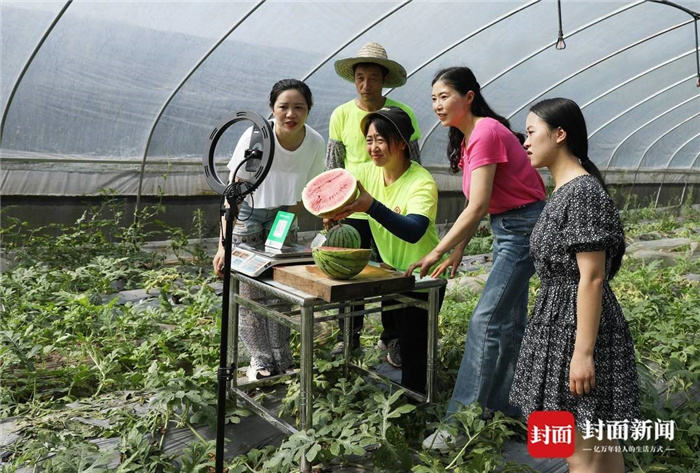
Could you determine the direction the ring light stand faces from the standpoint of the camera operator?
facing away from the viewer and to the right of the viewer

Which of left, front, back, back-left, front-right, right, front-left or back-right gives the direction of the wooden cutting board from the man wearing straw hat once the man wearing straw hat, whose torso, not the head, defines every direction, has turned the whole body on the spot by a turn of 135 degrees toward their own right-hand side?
back-left

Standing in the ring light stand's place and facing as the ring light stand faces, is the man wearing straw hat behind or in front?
in front

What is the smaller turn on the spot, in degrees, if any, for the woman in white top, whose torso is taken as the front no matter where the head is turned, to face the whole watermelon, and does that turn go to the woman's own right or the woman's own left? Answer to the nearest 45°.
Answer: approximately 45° to the woman's own left

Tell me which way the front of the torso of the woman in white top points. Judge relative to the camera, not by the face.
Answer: toward the camera

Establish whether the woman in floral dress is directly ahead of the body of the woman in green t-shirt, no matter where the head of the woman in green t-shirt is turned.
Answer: no

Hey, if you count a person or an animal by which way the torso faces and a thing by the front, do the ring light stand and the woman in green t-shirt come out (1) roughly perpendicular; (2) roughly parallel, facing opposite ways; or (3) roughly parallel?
roughly parallel, facing opposite ways

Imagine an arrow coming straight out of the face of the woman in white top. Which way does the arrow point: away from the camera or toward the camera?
toward the camera

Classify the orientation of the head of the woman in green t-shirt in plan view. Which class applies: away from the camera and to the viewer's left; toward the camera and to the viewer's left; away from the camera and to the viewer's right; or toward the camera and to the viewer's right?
toward the camera and to the viewer's left

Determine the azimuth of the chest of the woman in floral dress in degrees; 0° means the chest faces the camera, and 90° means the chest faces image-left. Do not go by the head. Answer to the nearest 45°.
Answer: approximately 90°

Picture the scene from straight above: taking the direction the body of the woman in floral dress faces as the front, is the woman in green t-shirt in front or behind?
in front

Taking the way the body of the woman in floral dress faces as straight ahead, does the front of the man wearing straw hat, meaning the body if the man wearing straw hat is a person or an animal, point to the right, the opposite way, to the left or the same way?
to the left

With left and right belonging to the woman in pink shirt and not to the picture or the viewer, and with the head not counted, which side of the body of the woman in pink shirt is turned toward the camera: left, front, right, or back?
left

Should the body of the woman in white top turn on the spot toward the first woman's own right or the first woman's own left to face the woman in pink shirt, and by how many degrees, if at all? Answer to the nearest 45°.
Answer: approximately 45° to the first woman's own left

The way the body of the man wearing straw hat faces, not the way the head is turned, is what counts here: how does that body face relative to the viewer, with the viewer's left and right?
facing the viewer

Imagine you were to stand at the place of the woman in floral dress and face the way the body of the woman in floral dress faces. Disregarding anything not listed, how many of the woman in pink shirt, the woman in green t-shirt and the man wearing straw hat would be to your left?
0

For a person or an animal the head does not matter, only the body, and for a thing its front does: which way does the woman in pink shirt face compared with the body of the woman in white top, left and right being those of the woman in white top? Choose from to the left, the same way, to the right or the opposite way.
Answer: to the right
